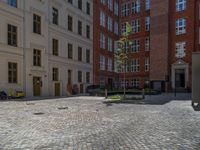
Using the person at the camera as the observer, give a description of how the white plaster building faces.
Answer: facing the viewer and to the right of the viewer

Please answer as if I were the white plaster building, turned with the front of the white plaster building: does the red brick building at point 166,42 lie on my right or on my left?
on my left
